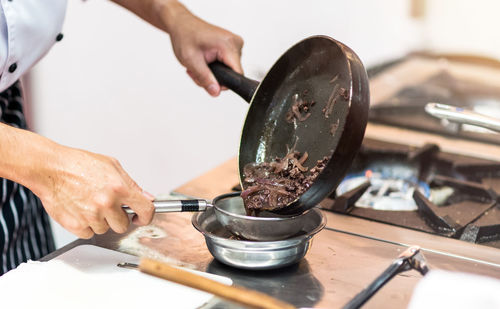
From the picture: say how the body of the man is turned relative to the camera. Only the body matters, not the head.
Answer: to the viewer's right

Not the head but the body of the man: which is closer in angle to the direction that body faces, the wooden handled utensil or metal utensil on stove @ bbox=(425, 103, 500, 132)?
the metal utensil on stove

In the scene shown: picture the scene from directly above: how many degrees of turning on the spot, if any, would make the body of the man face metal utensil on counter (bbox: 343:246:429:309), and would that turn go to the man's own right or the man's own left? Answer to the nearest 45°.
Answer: approximately 45° to the man's own right
